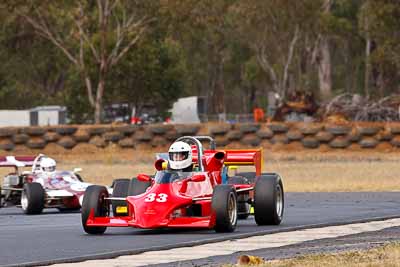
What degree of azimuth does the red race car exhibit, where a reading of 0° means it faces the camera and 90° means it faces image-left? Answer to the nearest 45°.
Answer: approximately 45°

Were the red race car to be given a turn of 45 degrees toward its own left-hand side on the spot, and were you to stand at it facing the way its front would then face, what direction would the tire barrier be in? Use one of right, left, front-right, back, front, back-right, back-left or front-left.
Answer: back
